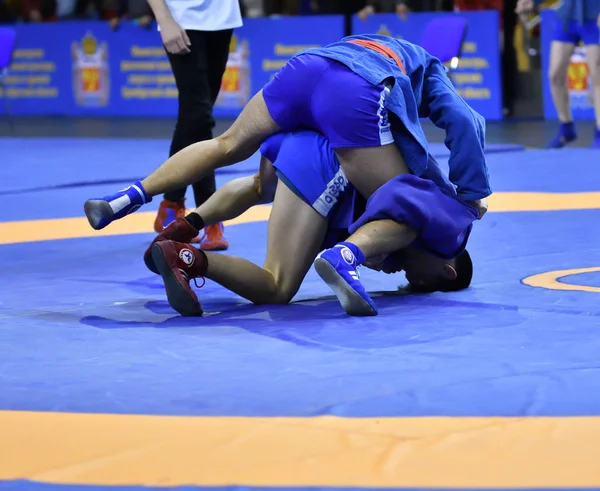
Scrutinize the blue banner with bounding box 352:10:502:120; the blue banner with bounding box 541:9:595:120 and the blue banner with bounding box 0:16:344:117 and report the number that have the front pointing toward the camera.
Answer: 3

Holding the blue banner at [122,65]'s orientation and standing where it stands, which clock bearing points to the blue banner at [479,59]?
the blue banner at [479,59] is roughly at 10 o'clock from the blue banner at [122,65].

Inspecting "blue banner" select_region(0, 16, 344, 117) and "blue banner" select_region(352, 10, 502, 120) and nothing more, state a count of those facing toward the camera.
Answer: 2

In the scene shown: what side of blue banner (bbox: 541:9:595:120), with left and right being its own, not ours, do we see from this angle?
front

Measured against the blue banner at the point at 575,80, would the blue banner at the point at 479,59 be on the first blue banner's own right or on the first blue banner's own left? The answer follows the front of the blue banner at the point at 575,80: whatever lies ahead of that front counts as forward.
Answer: on the first blue banner's own right

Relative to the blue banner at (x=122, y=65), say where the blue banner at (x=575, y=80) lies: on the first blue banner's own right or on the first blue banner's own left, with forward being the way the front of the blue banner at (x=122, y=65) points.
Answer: on the first blue banner's own left

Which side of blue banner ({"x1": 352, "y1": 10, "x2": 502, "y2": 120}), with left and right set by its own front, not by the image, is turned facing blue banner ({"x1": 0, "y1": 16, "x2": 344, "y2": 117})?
right

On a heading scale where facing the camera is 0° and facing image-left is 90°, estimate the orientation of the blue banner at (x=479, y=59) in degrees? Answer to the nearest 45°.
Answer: approximately 0°

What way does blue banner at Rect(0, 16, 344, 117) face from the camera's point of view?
toward the camera

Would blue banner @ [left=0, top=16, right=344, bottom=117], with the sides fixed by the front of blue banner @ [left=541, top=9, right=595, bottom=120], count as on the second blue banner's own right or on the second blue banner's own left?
on the second blue banner's own right
